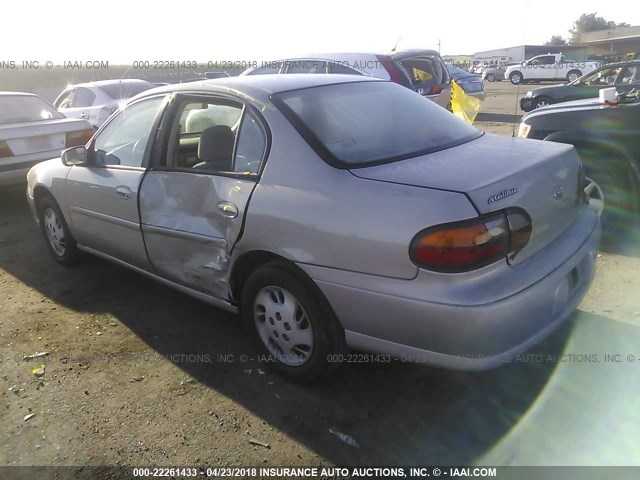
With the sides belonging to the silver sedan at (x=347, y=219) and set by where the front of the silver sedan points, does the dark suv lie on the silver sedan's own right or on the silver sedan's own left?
on the silver sedan's own right

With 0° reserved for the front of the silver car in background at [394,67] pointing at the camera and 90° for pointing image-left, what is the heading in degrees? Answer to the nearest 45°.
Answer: approximately 135°

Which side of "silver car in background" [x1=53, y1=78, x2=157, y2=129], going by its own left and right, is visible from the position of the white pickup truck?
right

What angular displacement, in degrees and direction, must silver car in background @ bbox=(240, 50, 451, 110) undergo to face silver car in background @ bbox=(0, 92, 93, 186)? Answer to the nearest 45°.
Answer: approximately 90° to its left

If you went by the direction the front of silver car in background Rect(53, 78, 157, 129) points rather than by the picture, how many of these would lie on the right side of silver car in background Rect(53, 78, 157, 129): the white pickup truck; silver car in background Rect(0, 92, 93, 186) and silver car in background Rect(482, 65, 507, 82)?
2

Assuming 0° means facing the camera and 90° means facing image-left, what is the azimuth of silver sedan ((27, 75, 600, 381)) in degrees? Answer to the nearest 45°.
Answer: approximately 135°

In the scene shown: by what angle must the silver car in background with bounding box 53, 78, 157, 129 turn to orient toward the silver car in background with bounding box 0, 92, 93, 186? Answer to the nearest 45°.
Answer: approximately 135° to its left

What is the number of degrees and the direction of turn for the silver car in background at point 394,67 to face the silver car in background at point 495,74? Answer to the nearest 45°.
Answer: approximately 45° to its right

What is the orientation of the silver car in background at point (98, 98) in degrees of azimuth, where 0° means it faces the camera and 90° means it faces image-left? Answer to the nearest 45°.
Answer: approximately 135°

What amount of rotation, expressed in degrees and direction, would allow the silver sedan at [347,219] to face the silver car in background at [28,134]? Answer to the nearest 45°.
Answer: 0° — it already faces it

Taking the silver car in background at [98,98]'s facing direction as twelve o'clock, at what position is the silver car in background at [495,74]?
the silver car in background at [495,74] is roughly at 3 o'clock from the silver car in background at [98,98].
